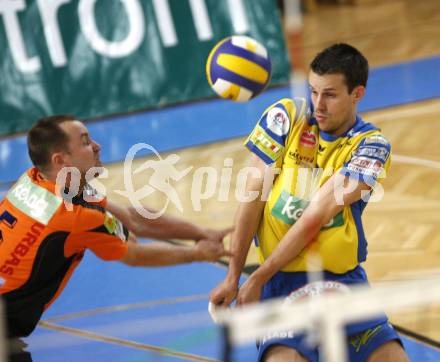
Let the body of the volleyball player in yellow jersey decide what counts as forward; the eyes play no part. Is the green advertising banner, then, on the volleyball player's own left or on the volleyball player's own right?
on the volleyball player's own right

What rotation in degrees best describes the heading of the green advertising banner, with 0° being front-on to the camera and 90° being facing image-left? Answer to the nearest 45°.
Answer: approximately 0°

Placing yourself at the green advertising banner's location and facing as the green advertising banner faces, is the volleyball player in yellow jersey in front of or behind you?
in front

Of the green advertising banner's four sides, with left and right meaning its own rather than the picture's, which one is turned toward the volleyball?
front

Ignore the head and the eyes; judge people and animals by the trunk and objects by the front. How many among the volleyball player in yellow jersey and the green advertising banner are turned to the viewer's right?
0

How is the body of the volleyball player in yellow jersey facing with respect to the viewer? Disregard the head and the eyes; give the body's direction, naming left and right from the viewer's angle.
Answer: facing the viewer and to the left of the viewer

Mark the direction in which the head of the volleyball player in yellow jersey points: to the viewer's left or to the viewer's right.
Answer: to the viewer's left
